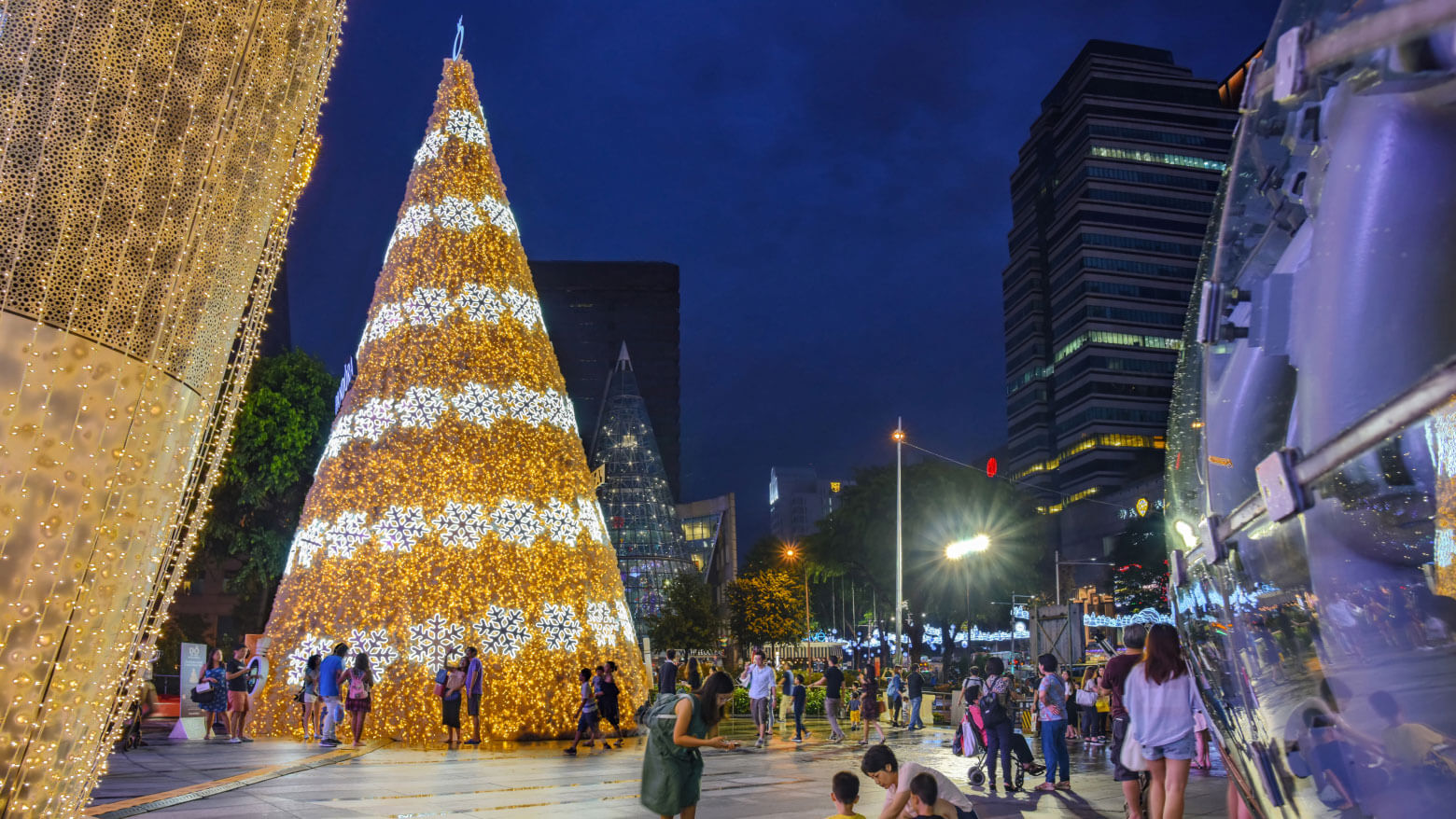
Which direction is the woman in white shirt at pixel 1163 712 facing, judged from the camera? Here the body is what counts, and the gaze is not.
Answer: away from the camera

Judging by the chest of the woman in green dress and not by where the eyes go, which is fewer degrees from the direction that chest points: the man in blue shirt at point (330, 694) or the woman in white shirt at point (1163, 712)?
the woman in white shirt

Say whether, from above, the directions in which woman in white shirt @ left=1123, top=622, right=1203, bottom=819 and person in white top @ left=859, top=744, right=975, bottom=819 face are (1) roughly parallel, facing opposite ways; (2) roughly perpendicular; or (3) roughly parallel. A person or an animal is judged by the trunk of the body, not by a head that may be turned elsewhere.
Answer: roughly perpendicular

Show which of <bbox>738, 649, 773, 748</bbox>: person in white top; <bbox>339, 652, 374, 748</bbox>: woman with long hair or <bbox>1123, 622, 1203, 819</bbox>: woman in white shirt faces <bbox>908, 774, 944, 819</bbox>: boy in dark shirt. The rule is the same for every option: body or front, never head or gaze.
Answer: the person in white top

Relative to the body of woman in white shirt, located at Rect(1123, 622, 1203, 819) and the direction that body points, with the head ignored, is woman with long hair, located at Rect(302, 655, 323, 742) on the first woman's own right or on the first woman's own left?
on the first woman's own left

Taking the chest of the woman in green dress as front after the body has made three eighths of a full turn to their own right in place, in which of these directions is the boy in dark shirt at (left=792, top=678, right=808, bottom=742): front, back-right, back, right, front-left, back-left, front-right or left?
back-right

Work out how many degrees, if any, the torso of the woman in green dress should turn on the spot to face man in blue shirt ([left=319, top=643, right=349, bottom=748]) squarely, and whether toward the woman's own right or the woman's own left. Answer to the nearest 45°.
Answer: approximately 135° to the woman's own left

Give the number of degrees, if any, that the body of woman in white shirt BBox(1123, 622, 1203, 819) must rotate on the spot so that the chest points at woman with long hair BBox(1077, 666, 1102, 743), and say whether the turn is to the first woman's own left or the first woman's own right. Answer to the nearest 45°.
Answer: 0° — they already face them

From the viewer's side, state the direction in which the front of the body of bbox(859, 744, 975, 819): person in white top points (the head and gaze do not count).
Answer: to the viewer's left

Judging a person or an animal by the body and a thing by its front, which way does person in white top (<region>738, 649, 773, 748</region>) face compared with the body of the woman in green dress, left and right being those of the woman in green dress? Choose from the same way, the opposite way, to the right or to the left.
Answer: to the right

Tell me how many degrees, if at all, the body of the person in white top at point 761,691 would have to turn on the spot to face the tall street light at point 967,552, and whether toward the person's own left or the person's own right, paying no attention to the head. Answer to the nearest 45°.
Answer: approximately 180°

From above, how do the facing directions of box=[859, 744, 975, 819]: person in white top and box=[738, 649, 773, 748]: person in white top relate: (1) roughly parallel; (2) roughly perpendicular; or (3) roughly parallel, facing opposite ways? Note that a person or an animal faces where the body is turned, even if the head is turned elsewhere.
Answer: roughly perpendicular

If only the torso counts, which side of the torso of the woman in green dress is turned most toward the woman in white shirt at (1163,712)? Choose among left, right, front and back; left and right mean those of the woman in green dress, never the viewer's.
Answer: front

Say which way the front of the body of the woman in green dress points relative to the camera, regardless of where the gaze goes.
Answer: to the viewer's right

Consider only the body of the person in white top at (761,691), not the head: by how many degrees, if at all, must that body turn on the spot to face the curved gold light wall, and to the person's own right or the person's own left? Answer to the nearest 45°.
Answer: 0° — they already face it

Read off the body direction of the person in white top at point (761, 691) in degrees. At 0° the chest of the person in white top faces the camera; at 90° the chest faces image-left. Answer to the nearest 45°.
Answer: approximately 0°
